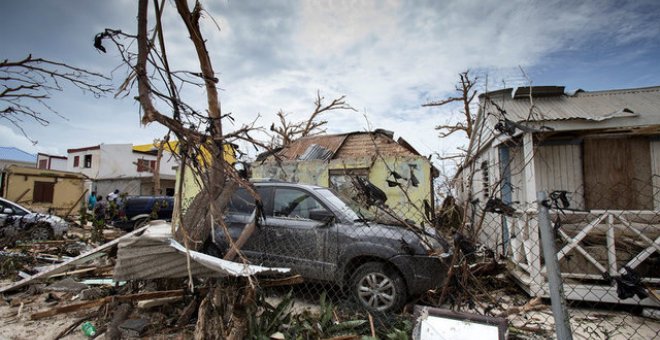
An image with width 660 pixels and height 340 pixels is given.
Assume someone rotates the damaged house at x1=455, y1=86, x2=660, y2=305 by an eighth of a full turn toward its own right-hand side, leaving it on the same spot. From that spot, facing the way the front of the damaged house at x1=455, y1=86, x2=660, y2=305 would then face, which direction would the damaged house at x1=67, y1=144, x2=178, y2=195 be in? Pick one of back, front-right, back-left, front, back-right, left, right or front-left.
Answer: front-right

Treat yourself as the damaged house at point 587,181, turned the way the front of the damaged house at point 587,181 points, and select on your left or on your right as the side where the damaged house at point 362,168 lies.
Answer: on your right

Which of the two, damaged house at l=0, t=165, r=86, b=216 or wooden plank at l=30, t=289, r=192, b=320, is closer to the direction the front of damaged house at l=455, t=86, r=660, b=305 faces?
the wooden plank

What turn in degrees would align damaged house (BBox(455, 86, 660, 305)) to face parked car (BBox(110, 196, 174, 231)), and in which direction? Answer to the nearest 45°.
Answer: approximately 90° to its right

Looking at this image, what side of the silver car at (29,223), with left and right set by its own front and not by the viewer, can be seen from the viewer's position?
right

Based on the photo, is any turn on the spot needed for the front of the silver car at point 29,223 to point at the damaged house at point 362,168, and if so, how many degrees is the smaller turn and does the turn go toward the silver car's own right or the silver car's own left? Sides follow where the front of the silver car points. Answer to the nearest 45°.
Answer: approximately 45° to the silver car's own right
